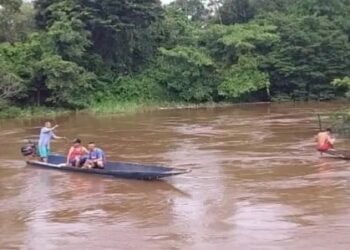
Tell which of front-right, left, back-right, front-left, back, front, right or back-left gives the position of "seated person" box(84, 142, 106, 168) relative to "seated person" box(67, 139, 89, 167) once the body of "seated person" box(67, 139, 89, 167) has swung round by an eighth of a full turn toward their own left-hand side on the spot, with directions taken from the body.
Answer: front

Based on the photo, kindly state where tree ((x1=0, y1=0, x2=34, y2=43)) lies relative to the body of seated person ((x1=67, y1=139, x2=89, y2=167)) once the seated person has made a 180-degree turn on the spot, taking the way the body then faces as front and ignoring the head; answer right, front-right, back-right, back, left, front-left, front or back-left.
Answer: front

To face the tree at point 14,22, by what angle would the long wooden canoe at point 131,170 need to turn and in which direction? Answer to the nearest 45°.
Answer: approximately 90° to its left

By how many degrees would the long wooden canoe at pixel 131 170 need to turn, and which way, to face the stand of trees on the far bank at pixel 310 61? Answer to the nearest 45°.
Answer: approximately 45° to its left

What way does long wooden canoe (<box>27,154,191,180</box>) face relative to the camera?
to the viewer's right
